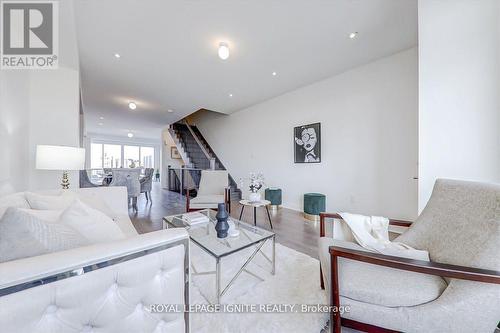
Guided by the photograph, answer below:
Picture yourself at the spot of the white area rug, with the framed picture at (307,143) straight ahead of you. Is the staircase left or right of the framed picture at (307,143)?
left

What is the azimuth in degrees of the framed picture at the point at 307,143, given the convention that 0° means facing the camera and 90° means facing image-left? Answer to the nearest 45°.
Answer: approximately 45°

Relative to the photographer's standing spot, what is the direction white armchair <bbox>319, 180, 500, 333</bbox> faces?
facing to the left of the viewer

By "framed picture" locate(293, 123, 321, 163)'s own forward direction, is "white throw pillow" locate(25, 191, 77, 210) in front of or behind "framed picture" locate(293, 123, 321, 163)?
in front

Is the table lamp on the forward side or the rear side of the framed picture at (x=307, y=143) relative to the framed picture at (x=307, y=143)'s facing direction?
on the forward side

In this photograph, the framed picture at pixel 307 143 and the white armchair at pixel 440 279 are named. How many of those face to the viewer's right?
0

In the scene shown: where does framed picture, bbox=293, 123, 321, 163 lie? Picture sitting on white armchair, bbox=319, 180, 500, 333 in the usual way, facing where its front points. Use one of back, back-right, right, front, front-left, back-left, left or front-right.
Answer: front-right

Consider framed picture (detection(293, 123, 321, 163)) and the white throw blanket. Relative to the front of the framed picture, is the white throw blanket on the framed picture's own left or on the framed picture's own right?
on the framed picture's own left

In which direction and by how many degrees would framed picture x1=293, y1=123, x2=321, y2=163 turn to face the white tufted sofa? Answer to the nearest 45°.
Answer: approximately 45° to its left
